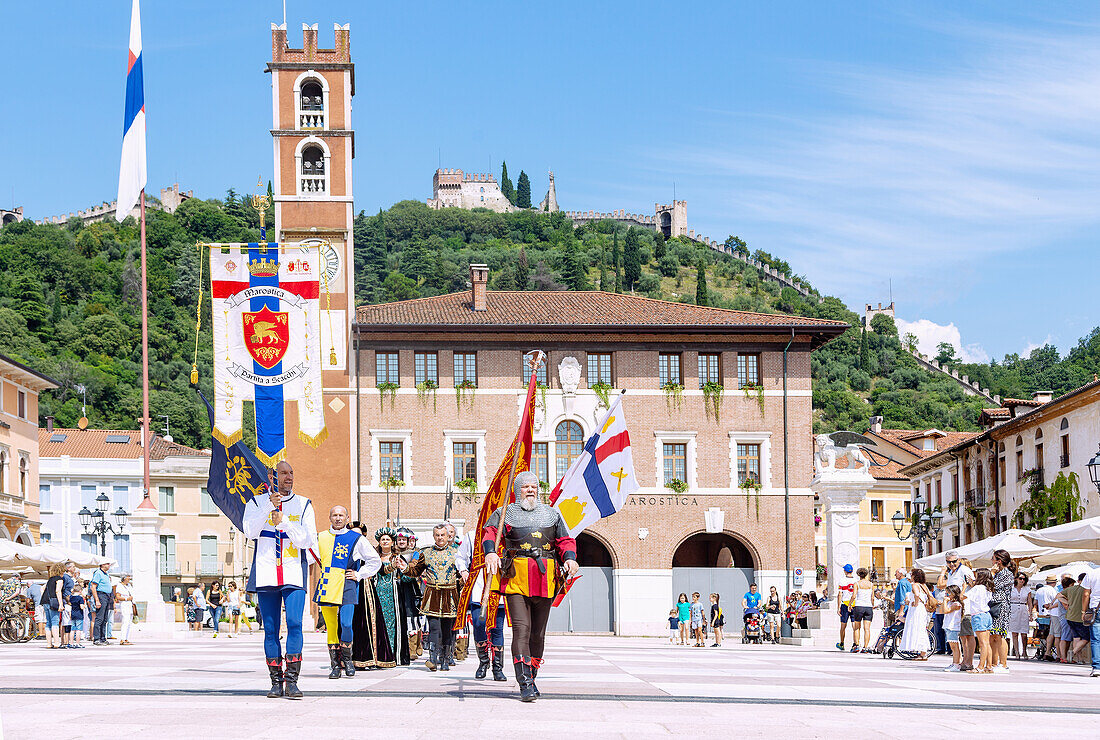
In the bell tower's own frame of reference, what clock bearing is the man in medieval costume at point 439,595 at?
The man in medieval costume is roughly at 12 o'clock from the bell tower.

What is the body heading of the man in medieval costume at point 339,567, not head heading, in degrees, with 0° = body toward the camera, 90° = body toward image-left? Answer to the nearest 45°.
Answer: approximately 0°

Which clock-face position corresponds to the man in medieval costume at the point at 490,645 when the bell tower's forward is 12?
The man in medieval costume is roughly at 12 o'clock from the bell tower.

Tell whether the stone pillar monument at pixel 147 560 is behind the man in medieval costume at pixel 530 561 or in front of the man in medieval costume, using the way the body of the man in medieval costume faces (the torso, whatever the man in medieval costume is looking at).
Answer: behind

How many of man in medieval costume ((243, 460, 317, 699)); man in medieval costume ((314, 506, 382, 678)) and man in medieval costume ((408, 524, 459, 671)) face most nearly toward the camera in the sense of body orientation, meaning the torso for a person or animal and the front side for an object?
3

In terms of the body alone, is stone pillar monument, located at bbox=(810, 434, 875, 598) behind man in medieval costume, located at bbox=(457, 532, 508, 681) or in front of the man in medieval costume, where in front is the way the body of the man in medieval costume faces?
behind
